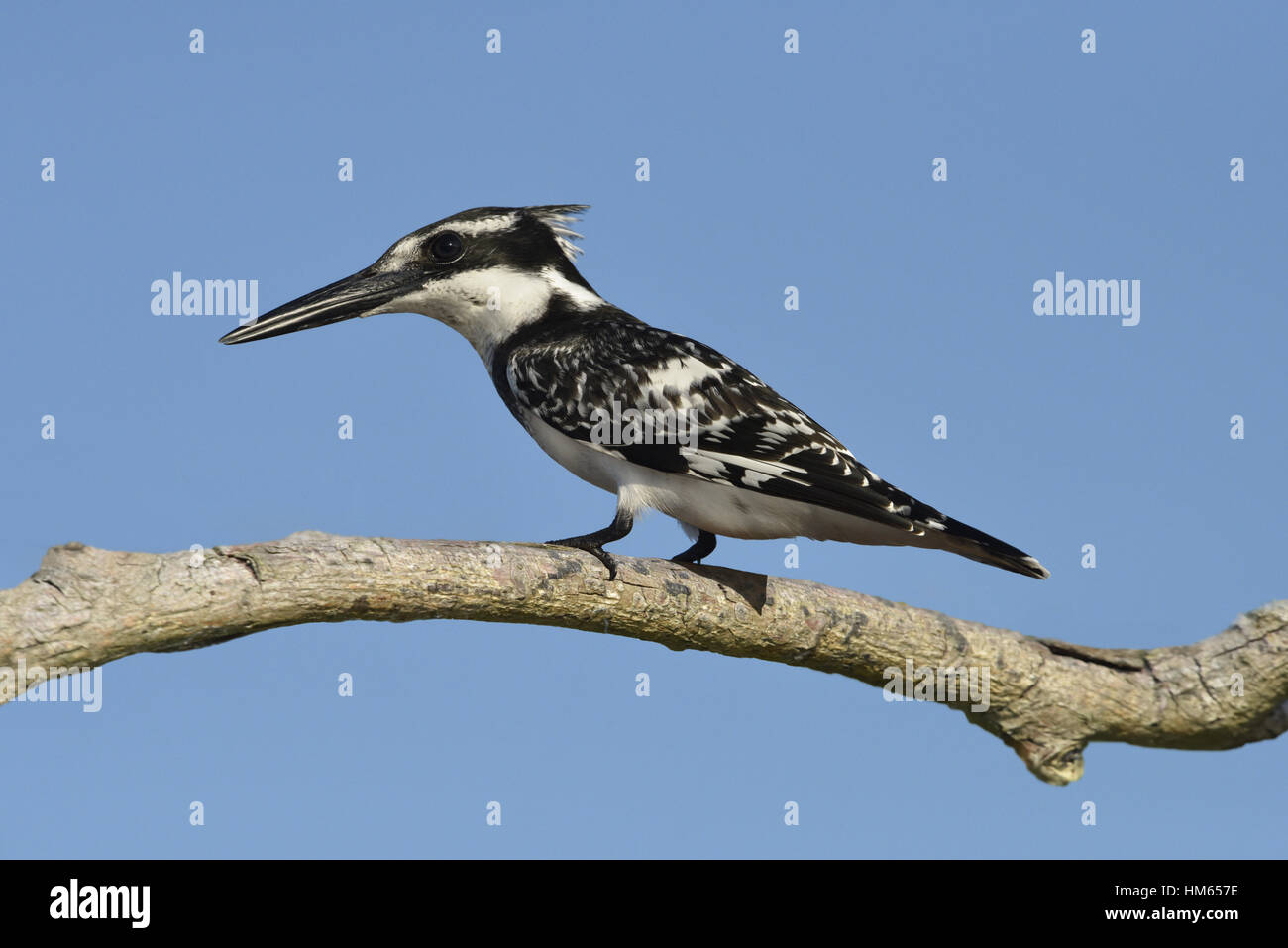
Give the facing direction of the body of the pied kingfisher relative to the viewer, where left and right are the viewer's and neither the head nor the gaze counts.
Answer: facing to the left of the viewer
